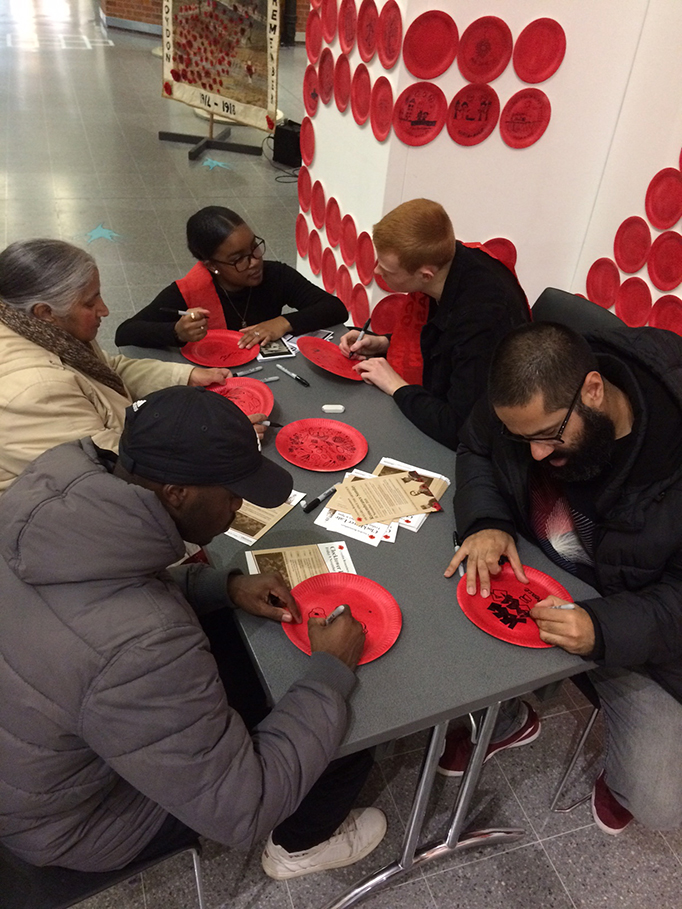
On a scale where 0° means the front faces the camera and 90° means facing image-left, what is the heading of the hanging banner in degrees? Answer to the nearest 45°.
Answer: approximately 45°

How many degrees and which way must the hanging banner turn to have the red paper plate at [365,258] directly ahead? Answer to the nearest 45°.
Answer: approximately 45° to its left

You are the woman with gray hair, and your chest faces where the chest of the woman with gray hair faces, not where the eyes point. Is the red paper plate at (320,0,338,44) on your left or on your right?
on your left

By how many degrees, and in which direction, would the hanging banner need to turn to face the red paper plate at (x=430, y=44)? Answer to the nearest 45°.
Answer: approximately 45° to its left

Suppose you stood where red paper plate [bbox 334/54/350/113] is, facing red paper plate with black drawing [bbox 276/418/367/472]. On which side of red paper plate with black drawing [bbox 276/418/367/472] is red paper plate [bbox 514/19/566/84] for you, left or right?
left

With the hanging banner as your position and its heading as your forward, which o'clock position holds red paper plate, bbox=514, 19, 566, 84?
The red paper plate is roughly at 10 o'clock from the hanging banner.

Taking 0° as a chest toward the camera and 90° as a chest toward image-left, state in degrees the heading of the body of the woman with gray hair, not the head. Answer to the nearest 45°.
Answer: approximately 270°

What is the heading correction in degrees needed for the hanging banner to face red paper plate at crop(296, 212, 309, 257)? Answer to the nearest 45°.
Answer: approximately 45° to its left

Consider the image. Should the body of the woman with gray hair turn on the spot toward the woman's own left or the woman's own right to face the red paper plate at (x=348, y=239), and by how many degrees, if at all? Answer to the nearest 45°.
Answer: approximately 45° to the woman's own left

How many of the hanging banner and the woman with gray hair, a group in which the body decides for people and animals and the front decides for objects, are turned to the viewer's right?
1

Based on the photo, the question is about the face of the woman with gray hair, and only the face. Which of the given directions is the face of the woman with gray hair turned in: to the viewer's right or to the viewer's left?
to the viewer's right

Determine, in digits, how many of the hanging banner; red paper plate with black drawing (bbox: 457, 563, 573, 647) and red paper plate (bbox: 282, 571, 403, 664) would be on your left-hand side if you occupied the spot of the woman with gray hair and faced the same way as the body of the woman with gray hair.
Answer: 1
